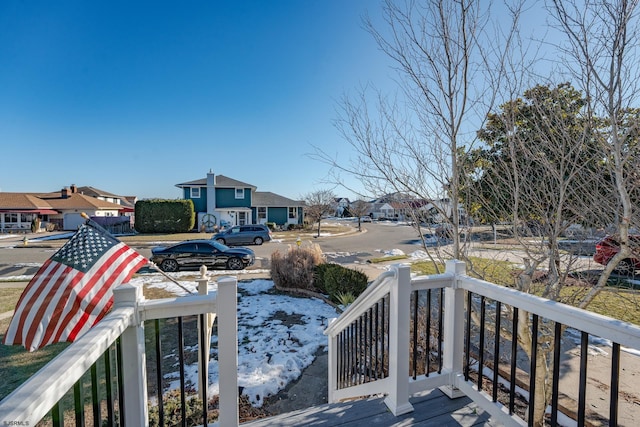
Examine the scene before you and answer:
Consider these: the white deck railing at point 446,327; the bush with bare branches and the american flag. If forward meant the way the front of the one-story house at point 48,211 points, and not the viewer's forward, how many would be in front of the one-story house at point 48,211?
3

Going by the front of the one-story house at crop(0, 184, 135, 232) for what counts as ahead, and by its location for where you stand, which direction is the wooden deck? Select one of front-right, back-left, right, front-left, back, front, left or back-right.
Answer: front

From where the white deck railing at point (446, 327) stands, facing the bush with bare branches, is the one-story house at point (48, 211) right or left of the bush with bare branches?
left

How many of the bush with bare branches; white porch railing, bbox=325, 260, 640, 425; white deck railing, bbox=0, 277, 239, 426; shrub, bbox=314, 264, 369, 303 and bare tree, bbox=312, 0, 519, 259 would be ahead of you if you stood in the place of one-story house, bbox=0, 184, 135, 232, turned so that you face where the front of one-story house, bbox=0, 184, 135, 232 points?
5

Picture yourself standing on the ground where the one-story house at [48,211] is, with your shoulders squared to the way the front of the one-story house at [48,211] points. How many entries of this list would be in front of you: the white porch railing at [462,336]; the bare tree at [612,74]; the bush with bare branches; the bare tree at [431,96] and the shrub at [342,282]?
5

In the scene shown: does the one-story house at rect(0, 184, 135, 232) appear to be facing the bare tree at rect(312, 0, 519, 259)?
yes

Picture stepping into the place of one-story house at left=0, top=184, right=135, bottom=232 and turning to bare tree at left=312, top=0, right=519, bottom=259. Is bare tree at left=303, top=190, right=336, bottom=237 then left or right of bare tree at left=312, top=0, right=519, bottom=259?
left

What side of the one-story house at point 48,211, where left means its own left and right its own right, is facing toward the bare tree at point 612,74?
front

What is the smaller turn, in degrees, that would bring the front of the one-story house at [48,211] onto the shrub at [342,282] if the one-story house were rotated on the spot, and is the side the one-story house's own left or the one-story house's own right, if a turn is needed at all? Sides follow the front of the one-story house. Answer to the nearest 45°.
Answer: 0° — it already faces it

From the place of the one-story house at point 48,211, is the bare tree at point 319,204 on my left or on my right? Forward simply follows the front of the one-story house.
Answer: on my left

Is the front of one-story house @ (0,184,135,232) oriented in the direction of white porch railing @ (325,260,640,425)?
yes

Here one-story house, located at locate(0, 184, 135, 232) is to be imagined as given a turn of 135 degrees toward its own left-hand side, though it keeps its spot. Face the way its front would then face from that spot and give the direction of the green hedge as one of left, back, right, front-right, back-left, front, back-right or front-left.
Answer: right

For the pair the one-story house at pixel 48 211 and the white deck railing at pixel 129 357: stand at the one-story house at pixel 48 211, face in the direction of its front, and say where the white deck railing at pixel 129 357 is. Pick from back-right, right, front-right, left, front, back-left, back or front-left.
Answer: front

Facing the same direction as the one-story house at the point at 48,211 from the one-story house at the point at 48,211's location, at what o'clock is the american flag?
The american flag is roughly at 12 o'clock from the one-story house.

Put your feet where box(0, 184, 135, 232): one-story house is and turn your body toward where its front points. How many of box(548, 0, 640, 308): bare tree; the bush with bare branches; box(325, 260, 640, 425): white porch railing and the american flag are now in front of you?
4

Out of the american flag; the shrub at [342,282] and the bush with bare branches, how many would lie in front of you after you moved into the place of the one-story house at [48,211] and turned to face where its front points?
3

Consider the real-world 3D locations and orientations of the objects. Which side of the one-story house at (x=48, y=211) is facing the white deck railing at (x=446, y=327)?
front

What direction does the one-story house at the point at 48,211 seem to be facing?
toward the camera

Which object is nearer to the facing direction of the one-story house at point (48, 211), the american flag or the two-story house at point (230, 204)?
the american flag
